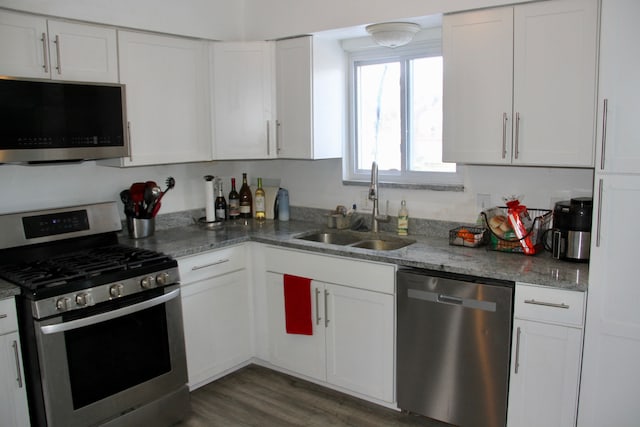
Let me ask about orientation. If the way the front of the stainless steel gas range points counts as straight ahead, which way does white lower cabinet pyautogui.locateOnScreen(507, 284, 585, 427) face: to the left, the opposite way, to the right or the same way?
to the right

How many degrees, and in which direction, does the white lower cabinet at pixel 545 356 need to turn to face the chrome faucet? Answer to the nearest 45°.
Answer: approximately 135° to its right

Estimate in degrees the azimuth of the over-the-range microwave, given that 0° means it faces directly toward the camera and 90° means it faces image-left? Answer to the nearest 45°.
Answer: approximately 315°

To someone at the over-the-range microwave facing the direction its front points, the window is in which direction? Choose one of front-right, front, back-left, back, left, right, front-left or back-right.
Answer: front-left

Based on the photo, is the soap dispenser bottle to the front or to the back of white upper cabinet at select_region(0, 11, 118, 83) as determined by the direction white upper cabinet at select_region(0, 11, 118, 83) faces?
to the front

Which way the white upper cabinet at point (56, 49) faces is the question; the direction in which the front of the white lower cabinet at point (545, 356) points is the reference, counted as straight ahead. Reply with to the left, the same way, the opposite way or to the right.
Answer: to the left

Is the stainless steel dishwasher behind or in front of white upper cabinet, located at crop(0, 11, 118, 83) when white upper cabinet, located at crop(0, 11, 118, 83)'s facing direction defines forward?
in front

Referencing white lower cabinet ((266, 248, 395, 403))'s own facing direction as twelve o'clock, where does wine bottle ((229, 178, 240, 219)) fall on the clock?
The wine bottle is roughly at 3 o'clock from the white lower cabinet.

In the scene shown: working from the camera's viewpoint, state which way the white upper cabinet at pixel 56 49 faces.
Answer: facing the viewer and to the right of the viewer

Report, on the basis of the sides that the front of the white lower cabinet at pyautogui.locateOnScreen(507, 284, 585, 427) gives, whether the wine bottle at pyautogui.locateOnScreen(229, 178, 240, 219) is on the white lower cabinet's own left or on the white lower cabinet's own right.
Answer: on the white lower cabinet's own right

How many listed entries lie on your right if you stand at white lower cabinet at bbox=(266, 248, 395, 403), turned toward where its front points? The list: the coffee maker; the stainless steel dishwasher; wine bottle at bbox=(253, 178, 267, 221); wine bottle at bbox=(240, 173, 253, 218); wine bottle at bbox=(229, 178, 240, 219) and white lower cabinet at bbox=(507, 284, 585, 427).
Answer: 3
